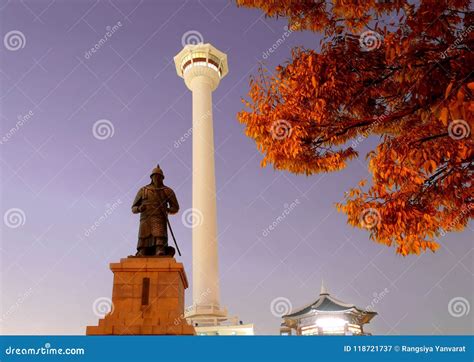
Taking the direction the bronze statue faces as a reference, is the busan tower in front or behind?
behind

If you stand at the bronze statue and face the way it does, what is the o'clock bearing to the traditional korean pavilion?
The traditional korean pavilion is roughly at 7 o'clock from the bronze statue.

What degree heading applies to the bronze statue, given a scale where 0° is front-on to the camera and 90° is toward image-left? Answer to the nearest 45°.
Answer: approximately 0°
